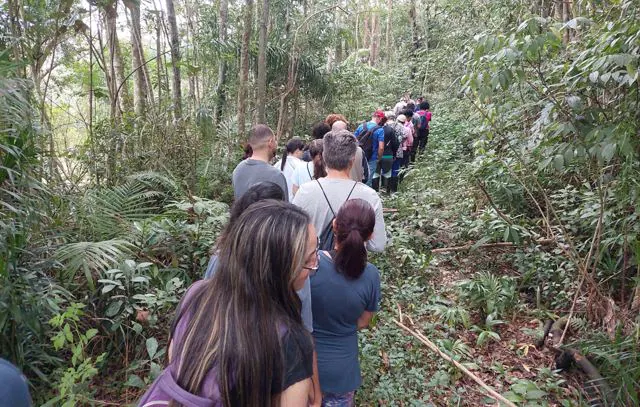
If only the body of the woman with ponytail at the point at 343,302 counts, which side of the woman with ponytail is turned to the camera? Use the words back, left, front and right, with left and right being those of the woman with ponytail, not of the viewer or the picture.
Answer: back

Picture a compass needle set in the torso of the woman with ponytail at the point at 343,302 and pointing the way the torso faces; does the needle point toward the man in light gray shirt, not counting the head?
yes

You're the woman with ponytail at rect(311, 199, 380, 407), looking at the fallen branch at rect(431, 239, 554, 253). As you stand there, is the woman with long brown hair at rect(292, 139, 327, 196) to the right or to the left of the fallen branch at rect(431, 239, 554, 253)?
left

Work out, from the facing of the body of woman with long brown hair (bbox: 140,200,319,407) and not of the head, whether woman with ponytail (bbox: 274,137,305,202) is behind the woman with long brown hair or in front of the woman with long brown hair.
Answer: in front

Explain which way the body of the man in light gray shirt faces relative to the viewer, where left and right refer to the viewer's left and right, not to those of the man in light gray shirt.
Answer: facing away from the viewer

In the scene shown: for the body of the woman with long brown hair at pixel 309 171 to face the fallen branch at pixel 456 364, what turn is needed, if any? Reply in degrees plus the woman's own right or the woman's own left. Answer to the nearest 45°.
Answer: approximately 135° to the woman's own right

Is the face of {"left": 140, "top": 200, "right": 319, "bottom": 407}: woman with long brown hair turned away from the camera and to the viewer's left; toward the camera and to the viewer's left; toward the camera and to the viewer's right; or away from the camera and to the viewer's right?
away from the camera and to the viewer's right

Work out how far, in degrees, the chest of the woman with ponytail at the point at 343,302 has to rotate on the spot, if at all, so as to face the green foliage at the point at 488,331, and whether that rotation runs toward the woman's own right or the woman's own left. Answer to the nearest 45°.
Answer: approximately 45° to the woman's own right

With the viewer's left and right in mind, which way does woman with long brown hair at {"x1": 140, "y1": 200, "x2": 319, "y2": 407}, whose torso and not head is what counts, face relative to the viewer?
facing away from the viewer and to the right of the viewer

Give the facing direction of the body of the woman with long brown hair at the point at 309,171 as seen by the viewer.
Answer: away from the camera

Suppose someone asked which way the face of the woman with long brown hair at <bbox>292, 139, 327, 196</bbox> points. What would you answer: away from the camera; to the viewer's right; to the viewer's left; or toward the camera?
away from the camera

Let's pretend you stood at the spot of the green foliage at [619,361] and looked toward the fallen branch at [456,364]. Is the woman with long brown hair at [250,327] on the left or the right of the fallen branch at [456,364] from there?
left

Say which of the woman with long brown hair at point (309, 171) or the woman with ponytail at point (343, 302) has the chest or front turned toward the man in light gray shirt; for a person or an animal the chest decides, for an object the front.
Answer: the woman with ponytail
